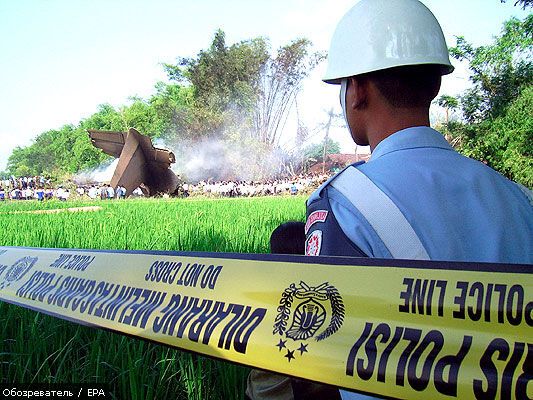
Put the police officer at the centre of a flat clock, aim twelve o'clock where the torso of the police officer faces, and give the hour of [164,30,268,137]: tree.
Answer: The tree is roughly at 1 o'clock from the police officer.

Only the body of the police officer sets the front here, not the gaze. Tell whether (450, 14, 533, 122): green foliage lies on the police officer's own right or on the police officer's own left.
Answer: on the police officer's own right

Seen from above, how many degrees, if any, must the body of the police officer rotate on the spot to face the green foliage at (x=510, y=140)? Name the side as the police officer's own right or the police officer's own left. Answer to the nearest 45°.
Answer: approximately 45° to the police officer's own right

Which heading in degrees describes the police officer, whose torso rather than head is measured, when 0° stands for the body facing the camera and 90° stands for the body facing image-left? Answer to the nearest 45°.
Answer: approximately 135°

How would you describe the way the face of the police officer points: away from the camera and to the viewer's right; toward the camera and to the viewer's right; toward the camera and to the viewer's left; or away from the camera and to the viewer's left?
away from the camera and to the viewer's left

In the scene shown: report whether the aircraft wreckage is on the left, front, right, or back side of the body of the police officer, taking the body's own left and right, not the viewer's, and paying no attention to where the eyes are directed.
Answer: front
